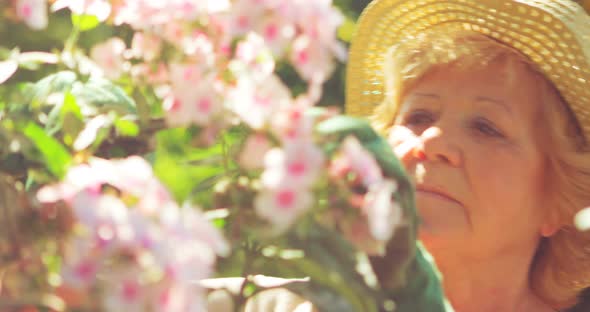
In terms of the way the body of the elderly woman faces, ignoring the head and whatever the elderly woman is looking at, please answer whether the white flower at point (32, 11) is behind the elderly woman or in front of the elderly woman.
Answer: in front

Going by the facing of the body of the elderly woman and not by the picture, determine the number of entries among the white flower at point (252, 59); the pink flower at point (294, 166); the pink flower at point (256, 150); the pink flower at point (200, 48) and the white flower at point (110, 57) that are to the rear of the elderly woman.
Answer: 0

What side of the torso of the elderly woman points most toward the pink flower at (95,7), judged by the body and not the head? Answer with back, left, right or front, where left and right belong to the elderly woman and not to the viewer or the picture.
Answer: front

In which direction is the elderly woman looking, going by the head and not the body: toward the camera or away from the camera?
toward the camera

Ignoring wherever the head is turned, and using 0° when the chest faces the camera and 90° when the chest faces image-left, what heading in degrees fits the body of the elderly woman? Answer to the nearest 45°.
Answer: approximately 45°

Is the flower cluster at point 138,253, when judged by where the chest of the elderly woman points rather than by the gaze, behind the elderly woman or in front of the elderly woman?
in front
